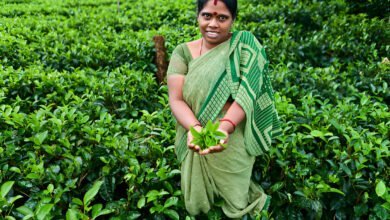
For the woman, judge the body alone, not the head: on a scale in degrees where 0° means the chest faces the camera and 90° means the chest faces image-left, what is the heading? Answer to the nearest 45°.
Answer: approximately 0°

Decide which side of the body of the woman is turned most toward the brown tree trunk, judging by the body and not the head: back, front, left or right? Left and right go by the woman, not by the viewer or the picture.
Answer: back
